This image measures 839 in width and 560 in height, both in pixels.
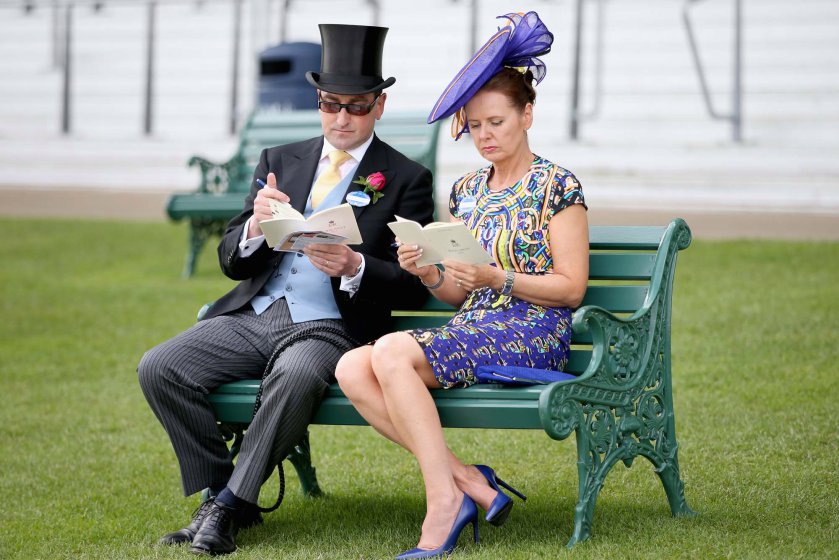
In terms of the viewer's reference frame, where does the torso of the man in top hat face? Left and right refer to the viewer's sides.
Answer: facing the viewer and to the left of the viewer

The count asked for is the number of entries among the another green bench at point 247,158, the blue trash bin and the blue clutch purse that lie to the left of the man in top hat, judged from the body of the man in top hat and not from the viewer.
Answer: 1

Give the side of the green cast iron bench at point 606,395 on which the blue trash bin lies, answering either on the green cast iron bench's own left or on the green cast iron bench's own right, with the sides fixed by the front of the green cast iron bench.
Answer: on the green cast iron bench's own right

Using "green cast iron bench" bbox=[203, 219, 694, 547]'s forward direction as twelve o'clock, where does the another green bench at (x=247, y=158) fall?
Another green bench is roughly at 4 o'clock from the green cast iron bench.

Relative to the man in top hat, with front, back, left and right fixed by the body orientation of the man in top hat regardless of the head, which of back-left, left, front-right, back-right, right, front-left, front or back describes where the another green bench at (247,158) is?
back-right

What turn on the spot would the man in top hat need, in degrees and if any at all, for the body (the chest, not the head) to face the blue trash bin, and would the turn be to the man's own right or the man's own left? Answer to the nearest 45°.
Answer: approximately 135° to the man's own right

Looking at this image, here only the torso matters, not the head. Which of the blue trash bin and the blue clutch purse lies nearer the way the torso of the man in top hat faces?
the blue clutch purse

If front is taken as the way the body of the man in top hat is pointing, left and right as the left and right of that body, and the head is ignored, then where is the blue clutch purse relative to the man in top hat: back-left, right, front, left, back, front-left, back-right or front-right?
left
